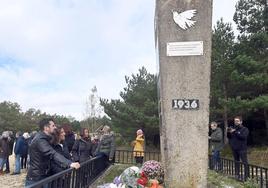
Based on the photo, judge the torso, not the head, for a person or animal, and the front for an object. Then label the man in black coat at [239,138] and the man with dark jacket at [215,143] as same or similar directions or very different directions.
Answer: same or similar directions

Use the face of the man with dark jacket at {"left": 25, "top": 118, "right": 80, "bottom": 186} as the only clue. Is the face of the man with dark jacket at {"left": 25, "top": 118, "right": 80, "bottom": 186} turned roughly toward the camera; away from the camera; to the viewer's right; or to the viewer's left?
to the viewer's right

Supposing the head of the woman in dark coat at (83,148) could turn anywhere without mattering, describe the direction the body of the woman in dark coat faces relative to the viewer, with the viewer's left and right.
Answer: facing the viewer and to the right of the viewer

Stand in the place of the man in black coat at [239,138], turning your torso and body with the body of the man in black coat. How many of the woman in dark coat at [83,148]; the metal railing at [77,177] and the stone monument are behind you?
0

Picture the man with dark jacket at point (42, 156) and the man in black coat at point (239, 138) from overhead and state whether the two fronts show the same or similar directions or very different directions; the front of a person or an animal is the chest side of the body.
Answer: very different directions

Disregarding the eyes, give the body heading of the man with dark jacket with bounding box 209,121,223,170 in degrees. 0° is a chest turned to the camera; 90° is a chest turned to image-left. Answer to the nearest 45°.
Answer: approximately 45°

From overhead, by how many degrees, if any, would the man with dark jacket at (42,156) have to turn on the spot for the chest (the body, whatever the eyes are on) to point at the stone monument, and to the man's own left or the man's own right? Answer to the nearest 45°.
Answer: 0° — they already face it

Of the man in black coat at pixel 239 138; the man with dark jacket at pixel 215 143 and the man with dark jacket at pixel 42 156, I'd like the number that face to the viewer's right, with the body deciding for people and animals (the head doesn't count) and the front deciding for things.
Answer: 1

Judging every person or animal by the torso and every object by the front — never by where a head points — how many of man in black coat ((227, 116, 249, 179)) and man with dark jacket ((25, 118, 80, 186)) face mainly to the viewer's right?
1

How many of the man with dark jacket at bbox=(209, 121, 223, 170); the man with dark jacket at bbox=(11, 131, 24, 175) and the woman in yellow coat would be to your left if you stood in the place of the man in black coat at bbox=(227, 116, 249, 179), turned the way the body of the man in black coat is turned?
0

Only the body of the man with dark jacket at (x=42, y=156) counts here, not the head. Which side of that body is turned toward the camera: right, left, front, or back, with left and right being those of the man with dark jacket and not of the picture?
right

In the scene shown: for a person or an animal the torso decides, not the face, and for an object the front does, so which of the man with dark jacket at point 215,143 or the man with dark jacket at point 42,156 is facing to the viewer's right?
the man with dark jacket at point 42,156

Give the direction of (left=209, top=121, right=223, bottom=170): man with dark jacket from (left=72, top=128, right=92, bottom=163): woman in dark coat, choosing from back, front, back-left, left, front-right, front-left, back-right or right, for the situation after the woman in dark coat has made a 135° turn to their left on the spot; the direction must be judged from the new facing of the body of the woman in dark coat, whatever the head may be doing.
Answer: right

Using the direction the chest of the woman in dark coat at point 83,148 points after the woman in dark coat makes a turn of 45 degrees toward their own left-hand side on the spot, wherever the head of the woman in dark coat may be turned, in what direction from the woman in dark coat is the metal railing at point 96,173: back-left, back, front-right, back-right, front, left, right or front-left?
right

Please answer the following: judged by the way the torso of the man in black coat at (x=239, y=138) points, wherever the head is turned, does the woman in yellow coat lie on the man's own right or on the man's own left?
on the man's own right
